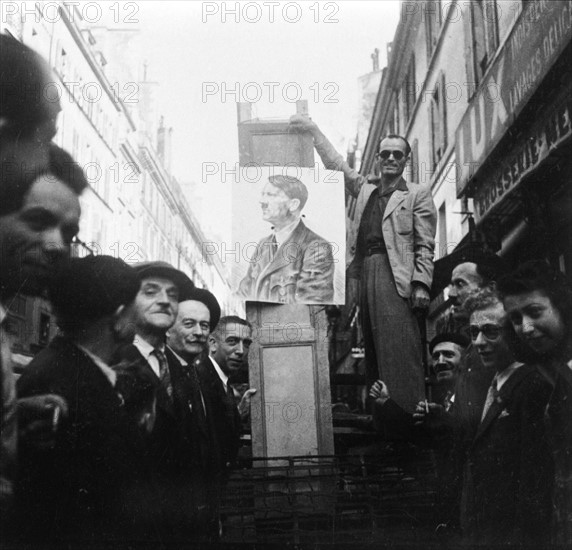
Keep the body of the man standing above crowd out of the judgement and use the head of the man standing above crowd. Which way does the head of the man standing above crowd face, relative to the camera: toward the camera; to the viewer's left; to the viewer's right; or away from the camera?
toward the camera

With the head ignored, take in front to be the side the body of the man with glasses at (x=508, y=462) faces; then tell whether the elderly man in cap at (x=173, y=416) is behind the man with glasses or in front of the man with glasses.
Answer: in front

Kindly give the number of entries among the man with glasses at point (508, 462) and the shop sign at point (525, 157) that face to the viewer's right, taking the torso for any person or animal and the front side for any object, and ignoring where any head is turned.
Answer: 0

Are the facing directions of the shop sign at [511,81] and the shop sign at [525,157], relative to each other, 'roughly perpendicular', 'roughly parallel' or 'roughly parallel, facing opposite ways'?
roughly parallel

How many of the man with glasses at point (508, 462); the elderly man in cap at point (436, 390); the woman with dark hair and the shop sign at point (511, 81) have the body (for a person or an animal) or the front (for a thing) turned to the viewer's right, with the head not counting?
0

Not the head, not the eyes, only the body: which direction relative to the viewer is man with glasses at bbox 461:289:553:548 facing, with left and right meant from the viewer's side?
facing the viewer and to the left of the viewer

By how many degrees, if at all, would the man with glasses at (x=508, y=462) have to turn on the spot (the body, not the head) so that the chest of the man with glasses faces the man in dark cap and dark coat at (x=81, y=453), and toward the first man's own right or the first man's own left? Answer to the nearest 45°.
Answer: approximately 45° to the first man's own right

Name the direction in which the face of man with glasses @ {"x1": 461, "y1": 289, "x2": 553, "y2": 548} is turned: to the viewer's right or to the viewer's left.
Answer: to the viewer's left

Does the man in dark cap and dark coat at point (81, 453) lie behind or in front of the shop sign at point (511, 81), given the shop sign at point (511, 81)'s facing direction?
in front

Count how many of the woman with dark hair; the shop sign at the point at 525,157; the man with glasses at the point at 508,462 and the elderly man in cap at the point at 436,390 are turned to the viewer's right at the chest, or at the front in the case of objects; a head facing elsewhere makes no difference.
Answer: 0
